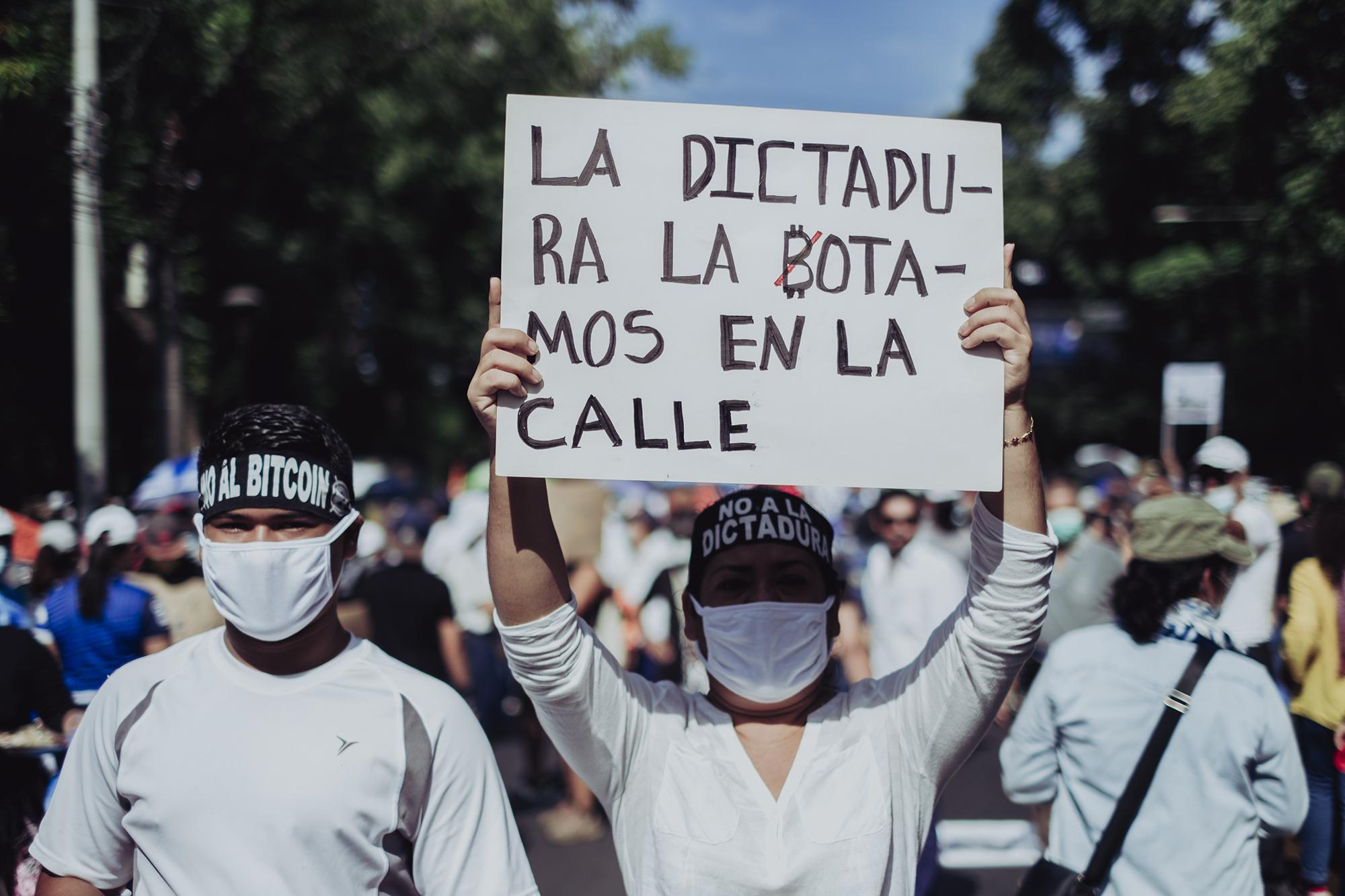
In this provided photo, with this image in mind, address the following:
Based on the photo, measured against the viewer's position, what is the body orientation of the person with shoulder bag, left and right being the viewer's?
facing away from the viewer

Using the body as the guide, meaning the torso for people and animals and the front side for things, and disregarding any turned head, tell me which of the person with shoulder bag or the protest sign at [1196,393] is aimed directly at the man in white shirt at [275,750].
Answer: the protest sign

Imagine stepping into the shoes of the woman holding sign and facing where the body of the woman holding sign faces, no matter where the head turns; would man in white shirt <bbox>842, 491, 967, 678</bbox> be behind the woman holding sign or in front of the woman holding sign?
behind

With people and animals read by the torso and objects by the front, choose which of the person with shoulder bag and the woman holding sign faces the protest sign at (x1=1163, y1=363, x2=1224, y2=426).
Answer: the person with shoulder bag

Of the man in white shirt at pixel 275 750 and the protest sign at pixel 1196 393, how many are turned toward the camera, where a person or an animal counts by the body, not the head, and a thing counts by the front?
2

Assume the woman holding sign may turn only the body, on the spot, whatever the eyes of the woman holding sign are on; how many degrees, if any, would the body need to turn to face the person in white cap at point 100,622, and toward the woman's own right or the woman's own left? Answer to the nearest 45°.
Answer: approximately 135° to the woman's own right

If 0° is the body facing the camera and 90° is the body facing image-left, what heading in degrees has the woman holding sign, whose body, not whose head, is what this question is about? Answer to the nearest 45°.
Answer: approximately 0°
